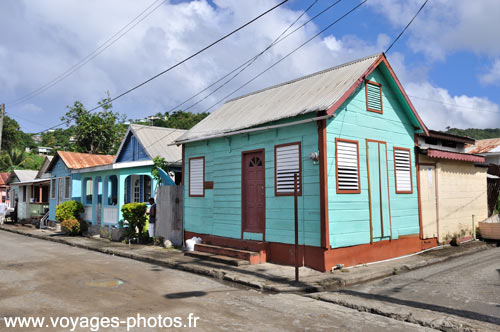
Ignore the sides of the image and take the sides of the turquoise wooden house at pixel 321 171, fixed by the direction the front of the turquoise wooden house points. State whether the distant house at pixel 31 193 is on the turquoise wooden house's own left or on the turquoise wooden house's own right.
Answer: on the turquoise wooden house's own right

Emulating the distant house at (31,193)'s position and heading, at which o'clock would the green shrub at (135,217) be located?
The green shrub is roughly at 10 o'clock from the distant house.

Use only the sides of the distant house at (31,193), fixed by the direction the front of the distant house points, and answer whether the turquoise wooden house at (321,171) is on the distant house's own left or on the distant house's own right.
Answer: on the distant house's own left

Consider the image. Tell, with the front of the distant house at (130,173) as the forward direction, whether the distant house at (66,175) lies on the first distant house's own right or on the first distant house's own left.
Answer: on the first distant house's own right

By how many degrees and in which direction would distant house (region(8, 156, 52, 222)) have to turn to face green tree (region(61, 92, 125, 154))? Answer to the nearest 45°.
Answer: approximately 180°

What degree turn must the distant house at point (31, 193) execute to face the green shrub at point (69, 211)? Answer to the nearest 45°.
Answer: approximately 45° to its left

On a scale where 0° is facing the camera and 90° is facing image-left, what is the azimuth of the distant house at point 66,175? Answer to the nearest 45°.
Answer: approximately 45°

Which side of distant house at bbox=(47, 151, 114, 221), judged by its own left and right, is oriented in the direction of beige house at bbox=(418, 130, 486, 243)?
left

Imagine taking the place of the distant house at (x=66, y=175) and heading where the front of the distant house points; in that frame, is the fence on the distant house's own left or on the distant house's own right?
on the distant house's own left

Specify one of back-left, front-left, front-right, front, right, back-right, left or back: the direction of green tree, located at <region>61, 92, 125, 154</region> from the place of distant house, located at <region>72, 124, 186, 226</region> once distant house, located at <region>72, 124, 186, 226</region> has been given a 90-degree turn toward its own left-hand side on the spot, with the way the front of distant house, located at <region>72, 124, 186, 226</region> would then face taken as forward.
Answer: back-left

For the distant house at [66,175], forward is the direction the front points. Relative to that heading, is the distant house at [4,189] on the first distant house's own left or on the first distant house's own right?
on the first distant house's own right

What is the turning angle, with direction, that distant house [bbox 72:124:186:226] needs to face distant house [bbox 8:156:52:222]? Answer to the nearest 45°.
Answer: approximately 90° to its right
